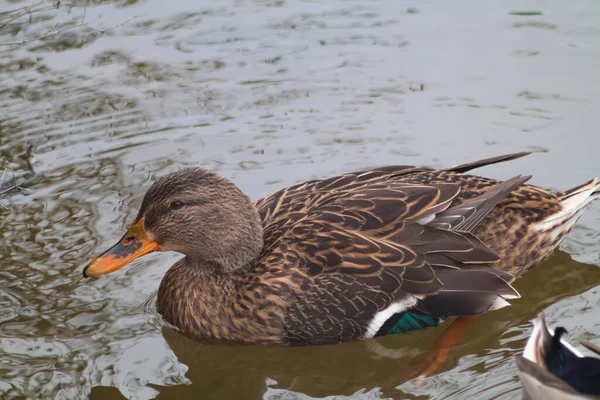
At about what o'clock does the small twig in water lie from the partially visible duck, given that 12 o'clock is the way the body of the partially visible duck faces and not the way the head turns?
The small twig in water is roughly at 6 o'clock from the partially visible duck.

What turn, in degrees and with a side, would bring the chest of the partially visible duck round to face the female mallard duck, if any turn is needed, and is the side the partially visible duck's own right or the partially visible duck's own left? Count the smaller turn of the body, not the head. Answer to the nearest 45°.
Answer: approximately 180°

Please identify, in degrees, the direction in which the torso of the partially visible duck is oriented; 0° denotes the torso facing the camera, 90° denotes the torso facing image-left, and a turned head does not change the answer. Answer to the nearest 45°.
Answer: approximately 315°
